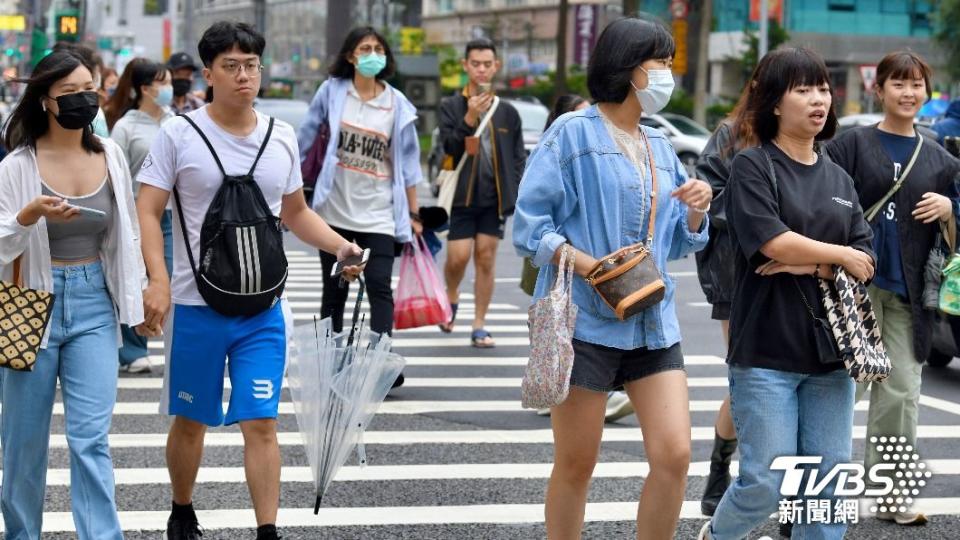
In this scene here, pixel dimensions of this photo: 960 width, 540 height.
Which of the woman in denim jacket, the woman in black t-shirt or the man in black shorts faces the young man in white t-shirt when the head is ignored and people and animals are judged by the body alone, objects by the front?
the man in black shorts

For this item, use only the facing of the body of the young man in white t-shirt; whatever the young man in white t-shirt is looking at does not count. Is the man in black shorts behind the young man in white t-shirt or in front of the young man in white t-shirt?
behind

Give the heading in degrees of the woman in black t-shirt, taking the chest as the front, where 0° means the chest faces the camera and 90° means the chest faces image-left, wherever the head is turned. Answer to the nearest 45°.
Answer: approximately 315°

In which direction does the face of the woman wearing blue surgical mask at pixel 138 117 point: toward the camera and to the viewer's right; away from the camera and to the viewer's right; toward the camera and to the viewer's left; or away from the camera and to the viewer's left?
toward the camera and to the viewer's right

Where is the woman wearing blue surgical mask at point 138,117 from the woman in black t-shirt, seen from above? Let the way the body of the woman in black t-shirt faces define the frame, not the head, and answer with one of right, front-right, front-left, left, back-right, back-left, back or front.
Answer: back

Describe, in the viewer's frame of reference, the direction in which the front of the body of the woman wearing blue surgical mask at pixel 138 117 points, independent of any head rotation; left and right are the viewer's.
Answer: facing the viewer and to the right of the viewer

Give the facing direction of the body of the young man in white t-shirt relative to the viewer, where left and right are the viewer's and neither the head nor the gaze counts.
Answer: facing the viewer

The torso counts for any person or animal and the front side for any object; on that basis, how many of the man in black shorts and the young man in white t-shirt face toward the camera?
2

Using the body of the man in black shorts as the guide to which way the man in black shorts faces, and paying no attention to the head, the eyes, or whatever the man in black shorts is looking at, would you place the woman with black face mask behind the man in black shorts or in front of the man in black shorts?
in front

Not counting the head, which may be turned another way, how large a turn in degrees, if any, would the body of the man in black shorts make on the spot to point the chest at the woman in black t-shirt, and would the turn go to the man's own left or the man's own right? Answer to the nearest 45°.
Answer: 0° — they already face them

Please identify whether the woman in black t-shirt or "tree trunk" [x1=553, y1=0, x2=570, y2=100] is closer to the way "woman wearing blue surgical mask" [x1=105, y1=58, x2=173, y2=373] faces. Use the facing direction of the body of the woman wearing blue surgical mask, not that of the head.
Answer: the woman in black t-shirt

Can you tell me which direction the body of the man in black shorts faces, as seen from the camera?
toward the camera
